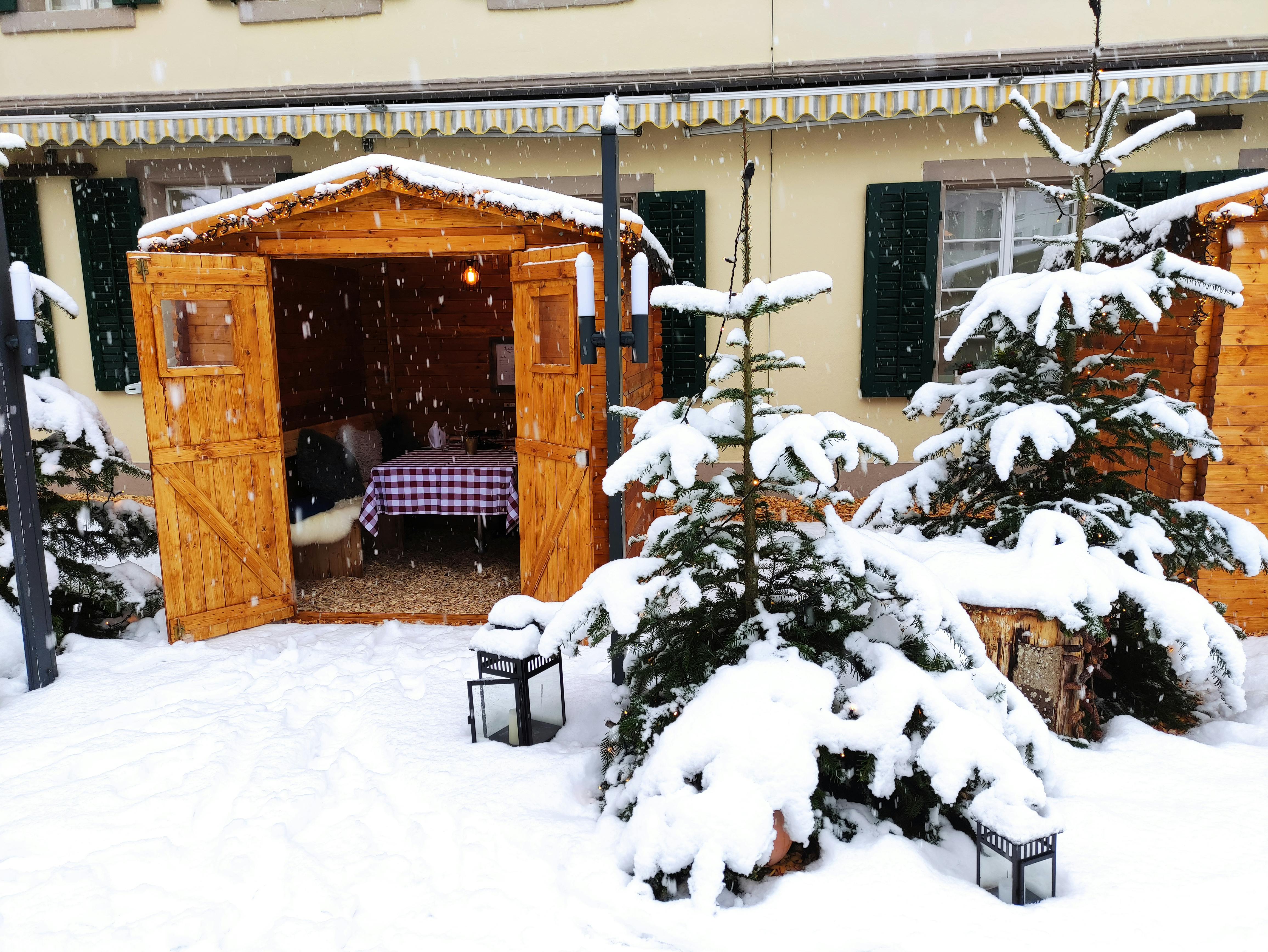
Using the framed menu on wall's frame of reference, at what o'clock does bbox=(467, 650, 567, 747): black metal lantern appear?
The black metal lantern is roughly at 12 o'clock from the framed menu on wall.

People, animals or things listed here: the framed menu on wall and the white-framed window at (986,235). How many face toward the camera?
2

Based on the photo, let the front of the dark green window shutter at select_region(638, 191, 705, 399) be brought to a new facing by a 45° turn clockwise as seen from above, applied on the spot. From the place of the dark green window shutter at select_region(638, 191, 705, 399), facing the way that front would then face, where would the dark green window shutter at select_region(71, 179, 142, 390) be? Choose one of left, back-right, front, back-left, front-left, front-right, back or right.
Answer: front-right

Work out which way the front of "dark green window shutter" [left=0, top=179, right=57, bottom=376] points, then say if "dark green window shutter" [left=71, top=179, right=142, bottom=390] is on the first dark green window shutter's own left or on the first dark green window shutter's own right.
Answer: on the first dark green window shutter's own left

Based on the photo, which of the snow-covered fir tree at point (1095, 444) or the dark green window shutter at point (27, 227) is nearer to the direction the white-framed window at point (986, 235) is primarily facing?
the snow-covered fir tree

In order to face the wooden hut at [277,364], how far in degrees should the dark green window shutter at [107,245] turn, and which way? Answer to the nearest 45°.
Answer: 0° — it already faces it

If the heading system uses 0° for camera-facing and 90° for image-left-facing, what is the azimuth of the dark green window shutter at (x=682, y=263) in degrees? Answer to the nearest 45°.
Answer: approximately 0°

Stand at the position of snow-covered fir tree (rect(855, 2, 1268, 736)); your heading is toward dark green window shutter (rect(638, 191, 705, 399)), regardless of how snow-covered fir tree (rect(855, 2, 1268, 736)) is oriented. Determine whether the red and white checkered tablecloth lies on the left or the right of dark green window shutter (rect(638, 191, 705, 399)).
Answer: left

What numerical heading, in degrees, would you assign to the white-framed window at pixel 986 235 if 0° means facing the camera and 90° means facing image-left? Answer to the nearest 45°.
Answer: approximately 0°

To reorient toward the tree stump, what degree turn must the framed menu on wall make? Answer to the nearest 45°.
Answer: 0° — it already faces it

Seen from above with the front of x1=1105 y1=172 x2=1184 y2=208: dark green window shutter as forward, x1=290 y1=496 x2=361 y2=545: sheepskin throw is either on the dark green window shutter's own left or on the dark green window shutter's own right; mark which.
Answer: on the dark green window shutter's own right
